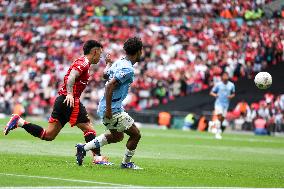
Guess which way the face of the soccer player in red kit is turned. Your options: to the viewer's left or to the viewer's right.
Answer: to the viewer's right

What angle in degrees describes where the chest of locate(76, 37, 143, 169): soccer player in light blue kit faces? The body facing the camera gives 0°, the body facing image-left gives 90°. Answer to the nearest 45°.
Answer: approximately 270°

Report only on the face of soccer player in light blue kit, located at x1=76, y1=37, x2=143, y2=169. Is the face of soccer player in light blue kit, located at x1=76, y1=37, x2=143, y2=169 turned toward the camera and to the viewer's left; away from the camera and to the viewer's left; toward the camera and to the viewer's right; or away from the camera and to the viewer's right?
away from the camera and to the viewer's right

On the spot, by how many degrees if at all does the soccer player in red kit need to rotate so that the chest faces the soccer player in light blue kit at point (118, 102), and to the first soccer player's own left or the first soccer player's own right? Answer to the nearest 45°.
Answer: approximately 45° to the first soccer player's own right

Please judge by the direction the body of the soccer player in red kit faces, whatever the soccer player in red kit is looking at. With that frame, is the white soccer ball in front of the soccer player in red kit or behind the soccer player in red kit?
in front

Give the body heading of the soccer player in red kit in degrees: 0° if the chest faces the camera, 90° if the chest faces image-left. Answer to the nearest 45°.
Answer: approximately 270°

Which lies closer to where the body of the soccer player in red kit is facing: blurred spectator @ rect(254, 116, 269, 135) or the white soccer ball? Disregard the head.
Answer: the white soccer ball
